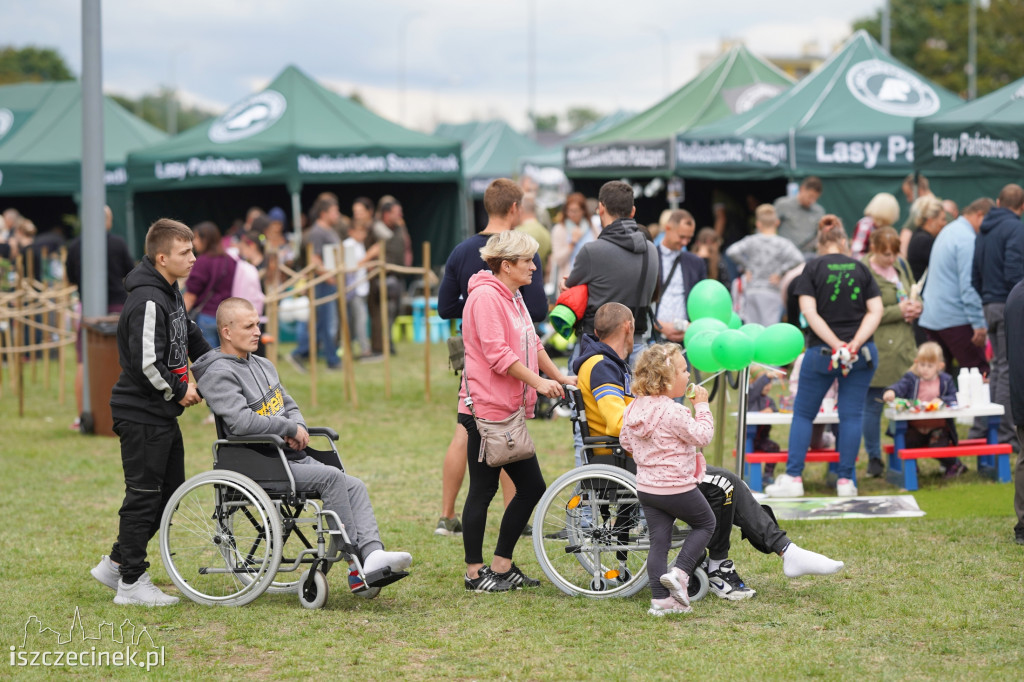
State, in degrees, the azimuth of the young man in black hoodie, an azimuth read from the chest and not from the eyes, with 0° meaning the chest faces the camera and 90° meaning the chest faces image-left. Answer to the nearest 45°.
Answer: approximately 270°

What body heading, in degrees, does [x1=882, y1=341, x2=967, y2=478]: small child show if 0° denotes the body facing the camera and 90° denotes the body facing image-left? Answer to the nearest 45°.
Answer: approximately 0°

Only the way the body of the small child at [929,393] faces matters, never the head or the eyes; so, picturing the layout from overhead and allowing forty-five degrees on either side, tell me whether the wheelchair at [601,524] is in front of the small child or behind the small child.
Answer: in front

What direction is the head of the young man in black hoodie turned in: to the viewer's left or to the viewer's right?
to the viewer's right

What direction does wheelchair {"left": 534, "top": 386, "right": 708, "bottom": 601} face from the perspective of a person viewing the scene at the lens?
facing to the right of the viewer

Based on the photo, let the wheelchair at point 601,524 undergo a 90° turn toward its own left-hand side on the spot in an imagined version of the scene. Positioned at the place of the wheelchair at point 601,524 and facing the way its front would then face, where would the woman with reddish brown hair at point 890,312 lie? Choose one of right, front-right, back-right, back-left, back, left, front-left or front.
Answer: front-right

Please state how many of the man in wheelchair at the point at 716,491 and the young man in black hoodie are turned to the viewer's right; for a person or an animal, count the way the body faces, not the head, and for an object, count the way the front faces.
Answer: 2

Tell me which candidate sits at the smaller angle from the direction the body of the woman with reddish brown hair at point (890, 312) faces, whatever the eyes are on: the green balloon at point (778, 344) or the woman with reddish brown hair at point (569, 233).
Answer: the green balloon

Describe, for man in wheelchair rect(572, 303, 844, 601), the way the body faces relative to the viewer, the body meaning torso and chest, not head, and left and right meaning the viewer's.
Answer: facing to the right of the viewer

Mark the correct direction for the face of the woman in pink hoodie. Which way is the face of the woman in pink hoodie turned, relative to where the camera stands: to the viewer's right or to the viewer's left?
to the viewer's right

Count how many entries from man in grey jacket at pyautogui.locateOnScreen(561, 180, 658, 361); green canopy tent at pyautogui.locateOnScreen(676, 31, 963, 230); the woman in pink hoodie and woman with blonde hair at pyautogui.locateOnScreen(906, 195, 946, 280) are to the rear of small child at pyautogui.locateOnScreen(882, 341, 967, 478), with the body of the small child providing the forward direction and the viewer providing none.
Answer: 2

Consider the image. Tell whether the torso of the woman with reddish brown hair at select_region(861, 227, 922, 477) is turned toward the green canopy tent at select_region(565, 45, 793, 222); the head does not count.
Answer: no

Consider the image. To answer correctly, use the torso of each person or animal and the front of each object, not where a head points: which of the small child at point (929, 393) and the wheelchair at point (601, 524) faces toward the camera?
the small child

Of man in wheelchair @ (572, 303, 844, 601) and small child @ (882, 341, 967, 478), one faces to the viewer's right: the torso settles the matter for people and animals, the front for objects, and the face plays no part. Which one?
the man in wheelchair

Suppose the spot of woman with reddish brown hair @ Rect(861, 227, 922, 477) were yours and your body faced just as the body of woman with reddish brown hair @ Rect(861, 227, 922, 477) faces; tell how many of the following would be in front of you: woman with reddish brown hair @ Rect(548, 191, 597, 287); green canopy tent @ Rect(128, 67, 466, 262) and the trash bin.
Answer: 0

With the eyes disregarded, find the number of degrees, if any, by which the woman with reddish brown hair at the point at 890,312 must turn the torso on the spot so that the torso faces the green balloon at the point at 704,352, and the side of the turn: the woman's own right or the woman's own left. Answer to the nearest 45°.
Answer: approximately 90° to the woman's own right

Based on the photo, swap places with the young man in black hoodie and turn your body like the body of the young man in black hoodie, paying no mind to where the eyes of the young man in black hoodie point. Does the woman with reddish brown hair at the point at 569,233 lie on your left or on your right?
on your left

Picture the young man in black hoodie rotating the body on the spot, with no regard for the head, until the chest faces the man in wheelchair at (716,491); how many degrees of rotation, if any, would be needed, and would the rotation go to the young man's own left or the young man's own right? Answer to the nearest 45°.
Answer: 0° — they already face them
